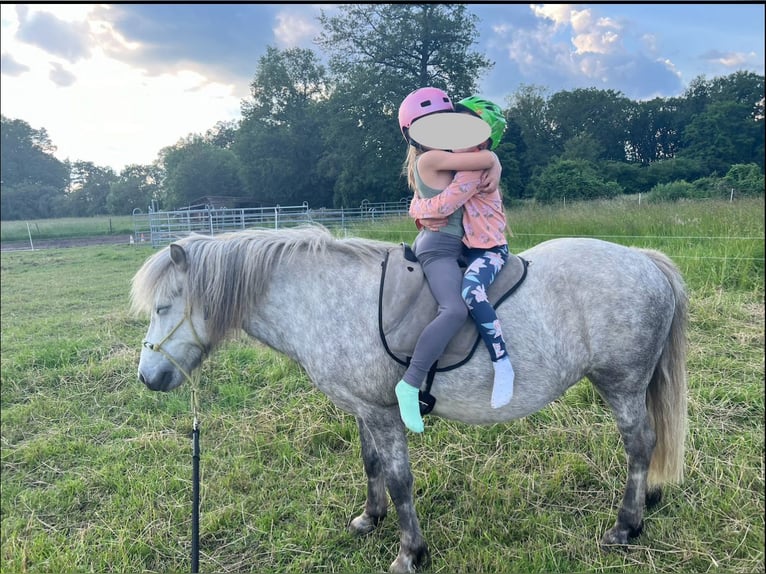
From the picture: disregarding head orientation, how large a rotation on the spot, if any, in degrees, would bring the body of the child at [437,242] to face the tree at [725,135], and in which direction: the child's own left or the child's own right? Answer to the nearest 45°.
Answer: approximately 45° to the child's own left

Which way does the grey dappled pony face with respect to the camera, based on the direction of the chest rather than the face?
to the viewer's left

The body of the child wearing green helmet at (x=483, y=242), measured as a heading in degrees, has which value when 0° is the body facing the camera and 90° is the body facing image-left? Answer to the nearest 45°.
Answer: approximately 90°

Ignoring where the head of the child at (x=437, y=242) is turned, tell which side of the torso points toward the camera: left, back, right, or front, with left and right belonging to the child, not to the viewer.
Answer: right

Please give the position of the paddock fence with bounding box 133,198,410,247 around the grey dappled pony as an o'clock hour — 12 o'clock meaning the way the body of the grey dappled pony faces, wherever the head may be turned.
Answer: The paddock fence is roughly at 2 o'clock from the grey dappled pony.
